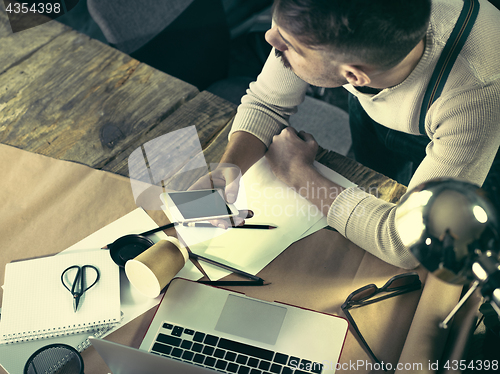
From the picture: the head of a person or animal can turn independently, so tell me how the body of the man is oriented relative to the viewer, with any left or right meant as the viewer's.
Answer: facing the viewer and to the left of the viewer

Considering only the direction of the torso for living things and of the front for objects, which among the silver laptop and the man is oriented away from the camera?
the silver laptop

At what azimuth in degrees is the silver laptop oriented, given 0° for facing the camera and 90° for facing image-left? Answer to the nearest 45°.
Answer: approximately 180°

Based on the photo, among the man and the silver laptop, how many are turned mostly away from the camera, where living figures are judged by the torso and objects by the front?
1

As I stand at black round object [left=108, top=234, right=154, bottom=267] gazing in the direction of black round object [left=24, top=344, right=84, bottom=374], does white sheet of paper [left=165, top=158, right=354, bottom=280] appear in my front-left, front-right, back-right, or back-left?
back-left

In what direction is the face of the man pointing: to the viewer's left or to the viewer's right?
to the viewer's left

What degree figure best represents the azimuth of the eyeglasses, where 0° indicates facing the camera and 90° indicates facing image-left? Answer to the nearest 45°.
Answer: approximately 135°
